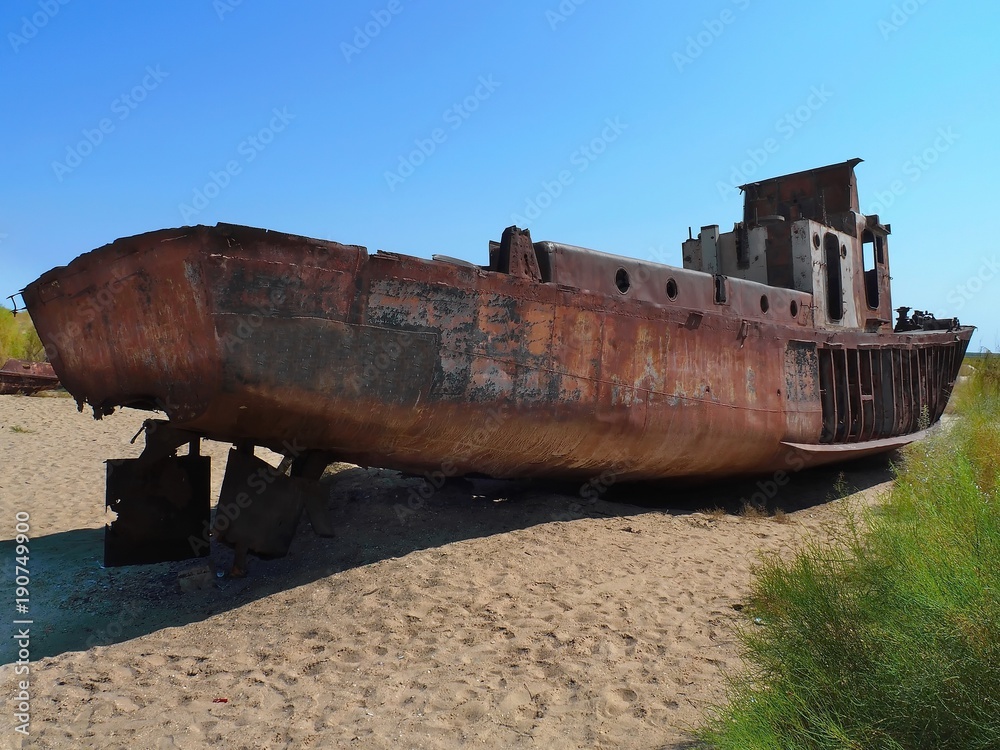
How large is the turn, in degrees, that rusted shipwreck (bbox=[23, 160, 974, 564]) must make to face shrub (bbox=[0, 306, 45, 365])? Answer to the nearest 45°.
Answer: approximately 90° to its left

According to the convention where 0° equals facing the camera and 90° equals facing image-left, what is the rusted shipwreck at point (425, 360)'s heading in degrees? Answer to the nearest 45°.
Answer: approximately 225°

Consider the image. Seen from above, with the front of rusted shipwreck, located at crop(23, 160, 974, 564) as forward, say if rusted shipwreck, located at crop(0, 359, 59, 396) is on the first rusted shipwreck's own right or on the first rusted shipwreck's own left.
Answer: on the first rusted shipwreck's own left
